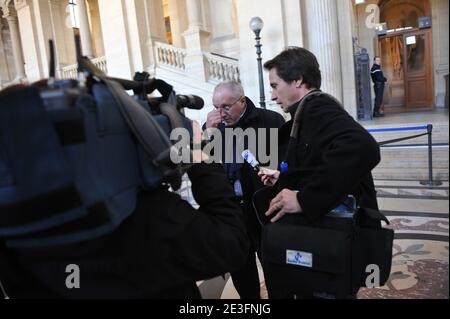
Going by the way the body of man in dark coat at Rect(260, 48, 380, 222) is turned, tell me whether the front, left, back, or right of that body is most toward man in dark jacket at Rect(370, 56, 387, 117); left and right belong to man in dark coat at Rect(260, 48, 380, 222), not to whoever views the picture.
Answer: right

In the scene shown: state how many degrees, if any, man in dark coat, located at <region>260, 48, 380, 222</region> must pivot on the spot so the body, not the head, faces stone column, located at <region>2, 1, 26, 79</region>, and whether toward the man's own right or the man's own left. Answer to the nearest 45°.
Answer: approximately 45° to the man's own right

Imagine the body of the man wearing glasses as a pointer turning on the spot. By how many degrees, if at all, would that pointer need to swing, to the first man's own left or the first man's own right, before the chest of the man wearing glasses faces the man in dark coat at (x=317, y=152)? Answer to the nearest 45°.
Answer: approximately 45° to the first man's own left

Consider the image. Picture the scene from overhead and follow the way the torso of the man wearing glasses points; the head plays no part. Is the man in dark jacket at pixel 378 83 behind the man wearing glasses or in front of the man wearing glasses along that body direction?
behind

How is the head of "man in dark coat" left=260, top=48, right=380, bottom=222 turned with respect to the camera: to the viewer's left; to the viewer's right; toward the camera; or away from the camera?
to the viewer's left

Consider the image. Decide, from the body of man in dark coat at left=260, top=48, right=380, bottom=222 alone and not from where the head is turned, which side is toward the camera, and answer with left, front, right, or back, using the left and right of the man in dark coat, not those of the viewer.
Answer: left

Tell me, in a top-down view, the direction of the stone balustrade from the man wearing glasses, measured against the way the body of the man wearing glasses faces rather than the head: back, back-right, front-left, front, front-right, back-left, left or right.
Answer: back-right
